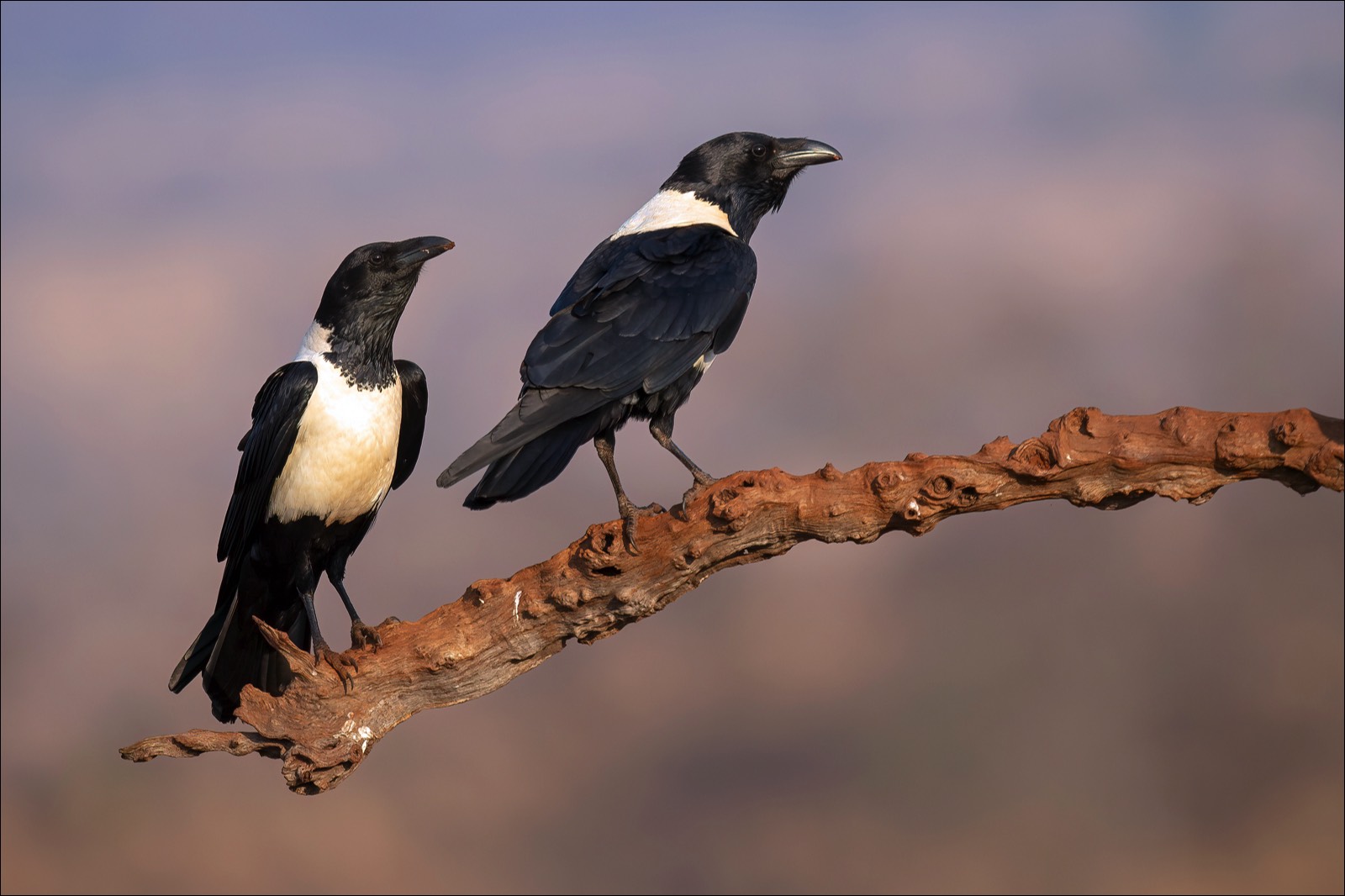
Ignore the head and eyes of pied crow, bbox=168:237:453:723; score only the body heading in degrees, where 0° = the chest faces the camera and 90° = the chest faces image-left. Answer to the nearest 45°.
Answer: approximately 315°
